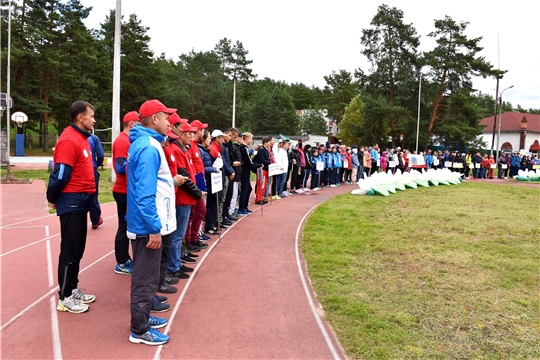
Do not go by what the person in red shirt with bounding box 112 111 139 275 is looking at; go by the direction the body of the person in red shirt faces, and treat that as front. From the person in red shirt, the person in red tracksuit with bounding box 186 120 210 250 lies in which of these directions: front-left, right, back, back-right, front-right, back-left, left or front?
front-left

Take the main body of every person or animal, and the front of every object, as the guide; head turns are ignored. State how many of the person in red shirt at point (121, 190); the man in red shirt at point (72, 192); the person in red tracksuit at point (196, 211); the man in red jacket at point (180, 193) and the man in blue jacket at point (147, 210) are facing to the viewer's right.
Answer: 5

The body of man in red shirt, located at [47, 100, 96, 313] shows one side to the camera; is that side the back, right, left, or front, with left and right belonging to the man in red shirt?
right

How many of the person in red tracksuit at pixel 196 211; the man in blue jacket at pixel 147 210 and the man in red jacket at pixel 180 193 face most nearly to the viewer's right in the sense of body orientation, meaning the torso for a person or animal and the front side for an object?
3

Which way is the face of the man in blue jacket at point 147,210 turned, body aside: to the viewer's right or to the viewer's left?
to the viewer's right

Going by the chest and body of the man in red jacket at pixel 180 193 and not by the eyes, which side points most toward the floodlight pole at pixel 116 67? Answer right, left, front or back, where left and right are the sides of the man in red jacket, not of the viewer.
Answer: left

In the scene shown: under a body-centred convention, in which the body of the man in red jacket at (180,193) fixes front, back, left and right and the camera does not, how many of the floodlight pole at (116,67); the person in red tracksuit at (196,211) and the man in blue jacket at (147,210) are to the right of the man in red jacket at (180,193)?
1

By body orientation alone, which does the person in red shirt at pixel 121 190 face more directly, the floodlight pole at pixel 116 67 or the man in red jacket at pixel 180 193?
the man in red jacket

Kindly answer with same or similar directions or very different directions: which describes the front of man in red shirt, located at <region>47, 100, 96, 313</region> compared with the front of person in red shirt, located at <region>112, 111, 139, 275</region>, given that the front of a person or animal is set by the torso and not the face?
same or similar directions

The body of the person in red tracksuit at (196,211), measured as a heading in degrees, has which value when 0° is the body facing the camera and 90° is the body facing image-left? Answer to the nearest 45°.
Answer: approximately 270°

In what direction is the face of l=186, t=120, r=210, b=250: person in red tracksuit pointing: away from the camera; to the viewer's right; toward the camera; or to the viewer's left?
to the viewer's right

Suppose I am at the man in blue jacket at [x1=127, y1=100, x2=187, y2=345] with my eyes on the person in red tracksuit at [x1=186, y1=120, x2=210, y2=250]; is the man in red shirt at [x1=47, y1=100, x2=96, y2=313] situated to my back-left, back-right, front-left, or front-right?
front-left

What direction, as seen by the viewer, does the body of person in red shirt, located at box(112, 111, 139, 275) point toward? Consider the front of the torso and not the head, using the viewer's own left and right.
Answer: facing to the right of the viewer

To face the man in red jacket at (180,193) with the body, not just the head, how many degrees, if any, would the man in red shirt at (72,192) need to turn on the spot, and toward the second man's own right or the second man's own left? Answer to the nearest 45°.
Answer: approximately 45° to the second man's own left

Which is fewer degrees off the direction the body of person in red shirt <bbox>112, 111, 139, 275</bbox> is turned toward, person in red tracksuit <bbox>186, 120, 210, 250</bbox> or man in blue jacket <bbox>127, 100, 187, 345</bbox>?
the person in red tracksuit

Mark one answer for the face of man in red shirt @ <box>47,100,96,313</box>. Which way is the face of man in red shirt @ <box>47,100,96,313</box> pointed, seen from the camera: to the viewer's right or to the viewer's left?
to the viewer's right

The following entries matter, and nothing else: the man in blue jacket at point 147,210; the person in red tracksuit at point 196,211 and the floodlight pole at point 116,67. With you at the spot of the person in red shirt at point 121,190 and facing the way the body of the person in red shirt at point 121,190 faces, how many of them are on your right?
1

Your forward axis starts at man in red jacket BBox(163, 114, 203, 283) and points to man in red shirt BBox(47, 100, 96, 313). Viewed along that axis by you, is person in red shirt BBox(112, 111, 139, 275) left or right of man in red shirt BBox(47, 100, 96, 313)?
right
